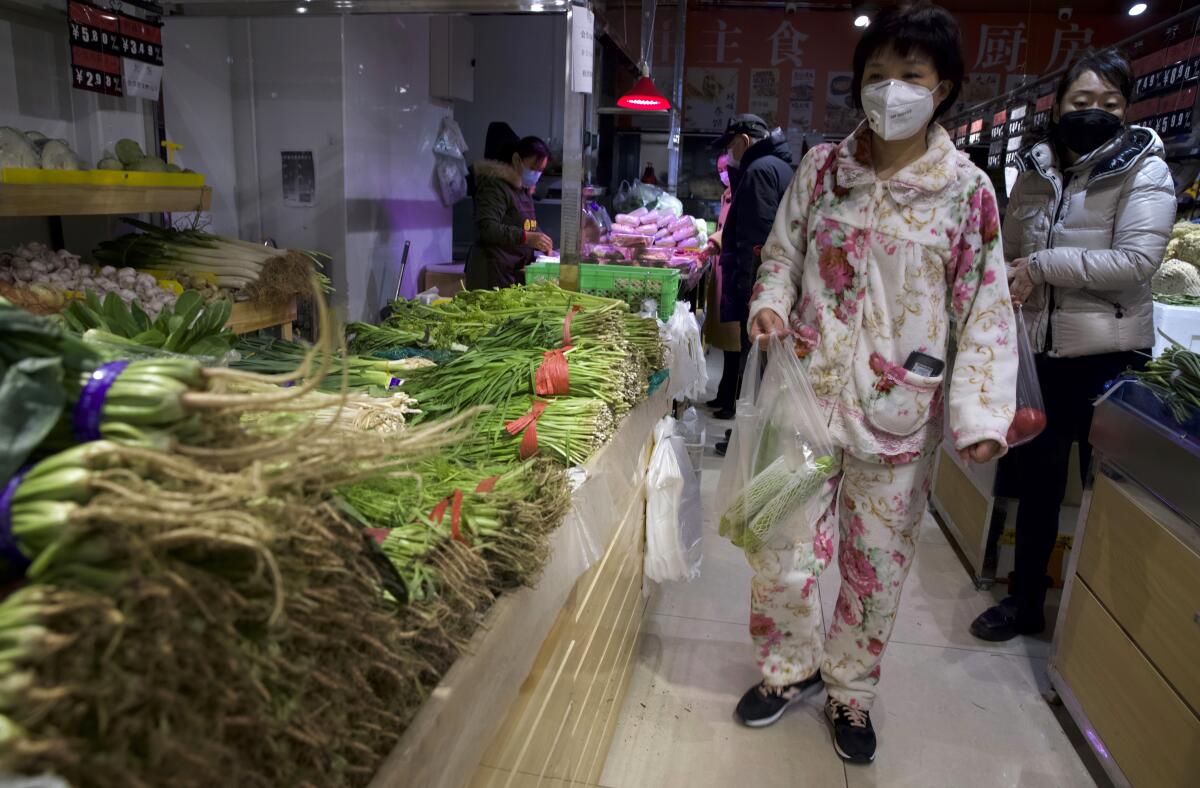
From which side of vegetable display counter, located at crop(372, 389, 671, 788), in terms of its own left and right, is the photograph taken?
right

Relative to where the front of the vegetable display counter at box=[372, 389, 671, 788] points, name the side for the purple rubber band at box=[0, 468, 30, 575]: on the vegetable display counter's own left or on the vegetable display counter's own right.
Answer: on the vegetable display counter's own right

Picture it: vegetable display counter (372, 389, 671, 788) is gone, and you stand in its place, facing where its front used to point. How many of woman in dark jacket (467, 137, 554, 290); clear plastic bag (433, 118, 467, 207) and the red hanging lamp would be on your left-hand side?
3

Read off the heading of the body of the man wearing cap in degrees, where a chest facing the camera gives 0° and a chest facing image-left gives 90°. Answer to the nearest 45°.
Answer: approximately 90°

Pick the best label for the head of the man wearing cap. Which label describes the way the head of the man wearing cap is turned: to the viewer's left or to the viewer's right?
to the viewer's left

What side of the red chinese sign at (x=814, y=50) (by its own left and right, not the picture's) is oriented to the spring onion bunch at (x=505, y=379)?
front

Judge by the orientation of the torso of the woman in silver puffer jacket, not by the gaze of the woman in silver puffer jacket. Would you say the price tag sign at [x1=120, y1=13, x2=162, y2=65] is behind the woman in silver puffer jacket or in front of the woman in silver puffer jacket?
in front

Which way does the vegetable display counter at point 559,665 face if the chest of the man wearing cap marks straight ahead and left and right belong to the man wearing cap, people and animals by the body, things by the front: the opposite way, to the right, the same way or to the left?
the opposite way

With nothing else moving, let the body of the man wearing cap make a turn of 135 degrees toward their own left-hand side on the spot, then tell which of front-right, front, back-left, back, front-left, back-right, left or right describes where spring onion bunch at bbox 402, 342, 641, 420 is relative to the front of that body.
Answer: front-right

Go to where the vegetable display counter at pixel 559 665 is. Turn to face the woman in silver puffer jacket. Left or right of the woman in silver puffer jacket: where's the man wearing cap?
left

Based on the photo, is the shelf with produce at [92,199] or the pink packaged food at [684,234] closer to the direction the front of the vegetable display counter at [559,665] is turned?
the pink packaged food

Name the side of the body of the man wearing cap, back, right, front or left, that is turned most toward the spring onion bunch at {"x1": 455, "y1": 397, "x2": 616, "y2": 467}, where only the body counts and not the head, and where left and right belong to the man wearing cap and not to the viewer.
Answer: left

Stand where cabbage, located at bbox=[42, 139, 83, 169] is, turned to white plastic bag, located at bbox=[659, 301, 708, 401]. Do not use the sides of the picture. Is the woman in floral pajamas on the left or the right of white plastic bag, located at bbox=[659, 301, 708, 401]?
right

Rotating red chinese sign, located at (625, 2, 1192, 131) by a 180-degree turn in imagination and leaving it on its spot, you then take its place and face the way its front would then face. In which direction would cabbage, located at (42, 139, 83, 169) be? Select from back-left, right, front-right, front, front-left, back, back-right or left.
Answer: back

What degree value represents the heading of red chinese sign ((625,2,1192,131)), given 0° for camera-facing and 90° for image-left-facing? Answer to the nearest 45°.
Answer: approximately 0°

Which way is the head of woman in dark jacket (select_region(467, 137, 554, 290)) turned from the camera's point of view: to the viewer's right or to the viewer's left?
to the viewer's right
